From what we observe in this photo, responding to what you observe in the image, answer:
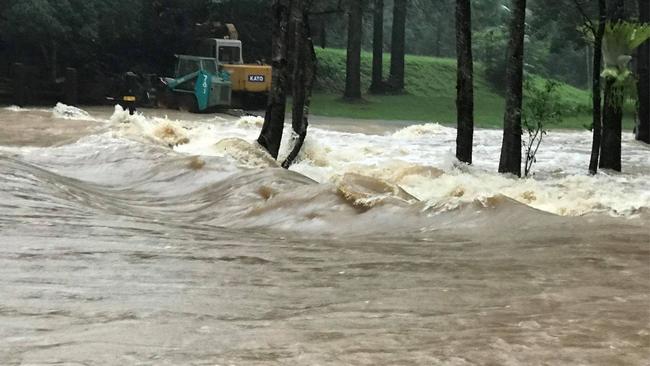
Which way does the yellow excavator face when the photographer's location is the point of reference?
facing away from the viewer and to the left of the viewer
